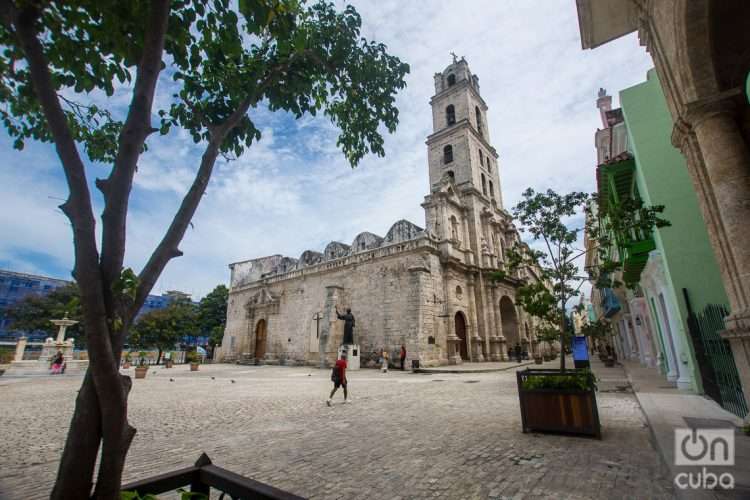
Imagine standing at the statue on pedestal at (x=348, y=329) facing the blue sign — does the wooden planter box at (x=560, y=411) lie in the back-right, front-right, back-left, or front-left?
front-right

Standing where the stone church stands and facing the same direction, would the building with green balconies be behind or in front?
in front

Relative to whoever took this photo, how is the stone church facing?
facing the viewer and to the right of the viewer

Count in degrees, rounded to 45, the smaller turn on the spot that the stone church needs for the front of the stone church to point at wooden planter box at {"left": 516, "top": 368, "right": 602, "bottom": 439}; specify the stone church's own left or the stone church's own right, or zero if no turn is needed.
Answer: approximately 45° to the stone church's own right

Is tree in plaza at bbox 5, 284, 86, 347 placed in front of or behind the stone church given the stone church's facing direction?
behind

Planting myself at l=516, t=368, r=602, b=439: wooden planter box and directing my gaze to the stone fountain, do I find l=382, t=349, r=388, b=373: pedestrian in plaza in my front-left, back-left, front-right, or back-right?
front-right

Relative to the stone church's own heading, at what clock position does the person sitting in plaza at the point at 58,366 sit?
The person sitting in plaza is roughly at 4 o'clock from the stone church.

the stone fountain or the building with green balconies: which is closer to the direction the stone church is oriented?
the building with green balconies
